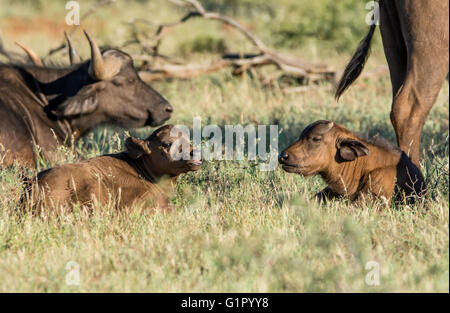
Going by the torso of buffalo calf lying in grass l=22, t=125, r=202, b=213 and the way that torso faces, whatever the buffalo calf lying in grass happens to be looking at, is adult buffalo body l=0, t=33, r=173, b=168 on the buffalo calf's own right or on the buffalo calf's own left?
on the buffalo calf's own left

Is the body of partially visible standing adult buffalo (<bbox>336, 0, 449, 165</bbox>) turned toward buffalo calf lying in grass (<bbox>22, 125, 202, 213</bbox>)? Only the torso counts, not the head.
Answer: no

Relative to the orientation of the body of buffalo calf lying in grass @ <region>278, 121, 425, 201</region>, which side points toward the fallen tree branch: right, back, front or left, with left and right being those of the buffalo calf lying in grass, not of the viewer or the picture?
right

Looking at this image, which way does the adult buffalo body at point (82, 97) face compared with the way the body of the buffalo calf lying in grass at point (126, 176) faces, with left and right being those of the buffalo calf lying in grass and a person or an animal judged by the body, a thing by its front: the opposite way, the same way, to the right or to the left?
the same way

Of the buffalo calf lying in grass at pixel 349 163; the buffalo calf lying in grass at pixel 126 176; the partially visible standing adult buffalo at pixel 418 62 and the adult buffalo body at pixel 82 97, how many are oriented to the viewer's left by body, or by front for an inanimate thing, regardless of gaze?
1

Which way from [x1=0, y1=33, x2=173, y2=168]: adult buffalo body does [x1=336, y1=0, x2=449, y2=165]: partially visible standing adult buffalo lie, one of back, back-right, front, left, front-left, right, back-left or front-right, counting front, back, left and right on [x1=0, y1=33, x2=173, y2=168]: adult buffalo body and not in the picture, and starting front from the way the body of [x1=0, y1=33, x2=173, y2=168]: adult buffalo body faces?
front-right

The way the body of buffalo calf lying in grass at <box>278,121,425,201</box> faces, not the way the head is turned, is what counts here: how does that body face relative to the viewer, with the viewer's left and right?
facing to the left of the viewer

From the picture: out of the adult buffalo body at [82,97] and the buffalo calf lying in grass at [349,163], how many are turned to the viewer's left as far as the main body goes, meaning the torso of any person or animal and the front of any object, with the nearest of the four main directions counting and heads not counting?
1

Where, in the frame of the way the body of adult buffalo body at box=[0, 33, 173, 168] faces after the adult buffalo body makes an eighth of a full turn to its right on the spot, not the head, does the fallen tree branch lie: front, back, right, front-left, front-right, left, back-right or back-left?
left

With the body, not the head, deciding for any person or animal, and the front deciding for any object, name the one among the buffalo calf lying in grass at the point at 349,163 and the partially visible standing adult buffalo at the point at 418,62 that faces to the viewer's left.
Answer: the buffalo calf lying in grass

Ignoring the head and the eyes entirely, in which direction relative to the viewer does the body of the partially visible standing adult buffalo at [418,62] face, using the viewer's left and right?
facing to the right of the viewer

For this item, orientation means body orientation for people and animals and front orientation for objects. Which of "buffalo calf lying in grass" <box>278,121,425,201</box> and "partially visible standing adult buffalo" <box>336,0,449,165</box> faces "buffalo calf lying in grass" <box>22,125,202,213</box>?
"buffalo calf lying in grass" <box>278,121,425,201</box>

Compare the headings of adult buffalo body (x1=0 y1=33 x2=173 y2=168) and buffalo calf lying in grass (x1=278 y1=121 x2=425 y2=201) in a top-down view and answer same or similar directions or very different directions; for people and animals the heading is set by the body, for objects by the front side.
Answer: very different directions

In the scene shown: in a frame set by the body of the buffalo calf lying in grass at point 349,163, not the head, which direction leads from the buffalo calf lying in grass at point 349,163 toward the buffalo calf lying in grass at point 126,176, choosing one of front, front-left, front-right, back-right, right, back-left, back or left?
front

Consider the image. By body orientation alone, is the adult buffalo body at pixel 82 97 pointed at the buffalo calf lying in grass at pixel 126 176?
no

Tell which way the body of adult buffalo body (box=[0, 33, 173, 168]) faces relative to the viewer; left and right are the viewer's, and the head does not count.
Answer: facing to the right of the viewer

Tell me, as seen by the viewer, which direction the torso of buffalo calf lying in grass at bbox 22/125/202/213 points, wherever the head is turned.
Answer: to the viewer's right
